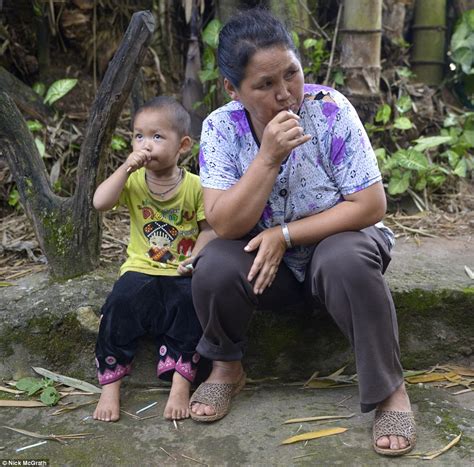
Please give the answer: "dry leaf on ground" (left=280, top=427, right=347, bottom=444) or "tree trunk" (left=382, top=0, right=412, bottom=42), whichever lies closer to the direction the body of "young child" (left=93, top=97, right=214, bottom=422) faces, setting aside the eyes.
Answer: the dry leaf on ground

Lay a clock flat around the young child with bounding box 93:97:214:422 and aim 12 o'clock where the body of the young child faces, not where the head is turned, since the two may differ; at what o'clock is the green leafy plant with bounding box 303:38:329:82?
The green leafy plant is roughly at 7 o'clock from the young child.

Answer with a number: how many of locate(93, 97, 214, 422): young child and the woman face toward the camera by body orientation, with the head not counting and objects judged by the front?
2

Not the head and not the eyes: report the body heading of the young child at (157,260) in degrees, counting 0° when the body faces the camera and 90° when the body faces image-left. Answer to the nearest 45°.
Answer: approximately 0°

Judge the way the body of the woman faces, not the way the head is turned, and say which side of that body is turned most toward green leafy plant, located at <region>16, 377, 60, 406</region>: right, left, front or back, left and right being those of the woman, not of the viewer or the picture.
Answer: right

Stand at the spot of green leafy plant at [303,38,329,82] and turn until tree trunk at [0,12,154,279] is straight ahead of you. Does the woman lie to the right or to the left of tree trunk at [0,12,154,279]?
left

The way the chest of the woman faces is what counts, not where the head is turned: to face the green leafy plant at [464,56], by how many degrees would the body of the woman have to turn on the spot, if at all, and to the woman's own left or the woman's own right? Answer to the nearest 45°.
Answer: approximately 135° to the woman's own left

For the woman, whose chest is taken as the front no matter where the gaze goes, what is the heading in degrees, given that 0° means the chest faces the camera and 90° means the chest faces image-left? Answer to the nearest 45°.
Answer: approximately 0°

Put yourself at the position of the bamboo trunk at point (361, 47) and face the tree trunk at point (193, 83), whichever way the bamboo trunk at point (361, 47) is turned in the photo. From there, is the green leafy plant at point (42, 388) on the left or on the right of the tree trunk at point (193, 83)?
left

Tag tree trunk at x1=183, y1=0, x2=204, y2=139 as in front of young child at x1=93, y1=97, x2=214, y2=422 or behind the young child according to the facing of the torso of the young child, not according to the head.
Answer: behind

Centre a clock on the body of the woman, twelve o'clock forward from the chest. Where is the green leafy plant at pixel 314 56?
The green leafy plant is roughly at 6 o'clock from the woman.

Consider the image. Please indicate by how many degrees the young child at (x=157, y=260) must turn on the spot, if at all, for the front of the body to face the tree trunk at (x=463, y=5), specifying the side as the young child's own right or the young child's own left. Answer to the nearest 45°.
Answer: approximately 135° to the young child's own left
